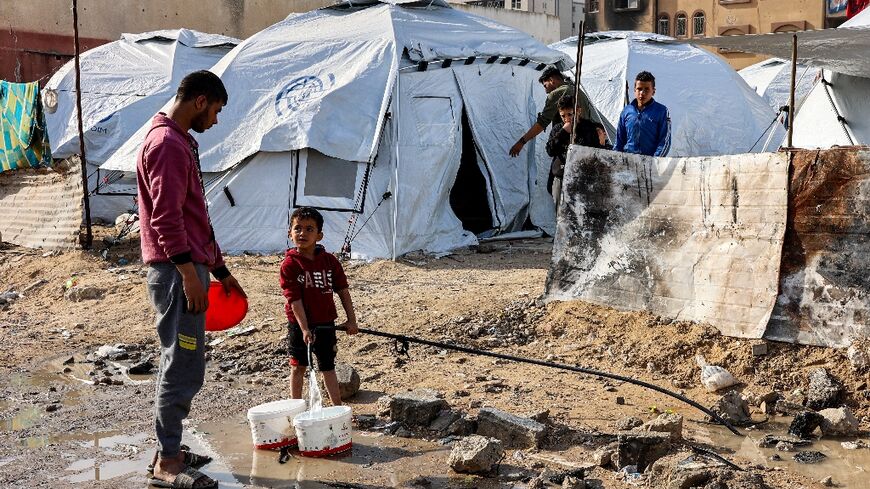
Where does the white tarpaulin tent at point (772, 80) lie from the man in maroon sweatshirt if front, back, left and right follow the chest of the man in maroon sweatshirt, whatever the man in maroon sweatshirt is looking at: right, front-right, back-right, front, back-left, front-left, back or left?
front-left

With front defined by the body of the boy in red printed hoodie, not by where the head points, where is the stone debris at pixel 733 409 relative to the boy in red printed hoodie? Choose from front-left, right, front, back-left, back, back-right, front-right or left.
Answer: left

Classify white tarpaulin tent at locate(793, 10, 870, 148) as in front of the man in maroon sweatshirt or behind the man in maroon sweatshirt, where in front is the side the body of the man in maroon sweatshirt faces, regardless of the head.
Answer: in front

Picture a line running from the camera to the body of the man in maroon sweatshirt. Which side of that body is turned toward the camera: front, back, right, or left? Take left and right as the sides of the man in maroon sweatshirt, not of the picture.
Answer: right

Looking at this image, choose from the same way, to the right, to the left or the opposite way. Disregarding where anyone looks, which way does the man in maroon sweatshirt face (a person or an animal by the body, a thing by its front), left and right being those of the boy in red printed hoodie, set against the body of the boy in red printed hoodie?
to the left

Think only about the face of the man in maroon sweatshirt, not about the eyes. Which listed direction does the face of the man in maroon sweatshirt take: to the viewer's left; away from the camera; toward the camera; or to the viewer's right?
to the viewer's right

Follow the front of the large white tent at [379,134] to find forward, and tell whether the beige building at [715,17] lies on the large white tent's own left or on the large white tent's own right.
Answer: on the large white tent's own left

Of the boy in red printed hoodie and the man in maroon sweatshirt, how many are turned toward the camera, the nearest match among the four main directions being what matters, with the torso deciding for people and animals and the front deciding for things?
1

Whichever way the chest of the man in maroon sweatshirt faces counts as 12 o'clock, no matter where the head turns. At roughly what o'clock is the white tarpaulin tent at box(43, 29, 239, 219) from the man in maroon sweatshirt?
The white tarpaulin tent is roughly at 9 o'clock from the man in maroon sweatshirt.

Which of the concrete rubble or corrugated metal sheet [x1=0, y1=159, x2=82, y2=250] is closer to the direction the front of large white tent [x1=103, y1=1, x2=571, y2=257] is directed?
the concrete rubble

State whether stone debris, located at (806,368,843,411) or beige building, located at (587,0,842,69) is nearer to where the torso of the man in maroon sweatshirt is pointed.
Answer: the stone debris

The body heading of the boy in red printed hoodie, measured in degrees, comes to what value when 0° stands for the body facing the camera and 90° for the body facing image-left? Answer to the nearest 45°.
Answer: approximately 0°

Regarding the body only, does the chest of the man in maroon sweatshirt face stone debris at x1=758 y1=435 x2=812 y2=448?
yes

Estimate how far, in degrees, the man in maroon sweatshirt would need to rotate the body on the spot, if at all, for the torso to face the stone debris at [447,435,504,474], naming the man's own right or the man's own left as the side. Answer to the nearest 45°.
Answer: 0° — they already face it

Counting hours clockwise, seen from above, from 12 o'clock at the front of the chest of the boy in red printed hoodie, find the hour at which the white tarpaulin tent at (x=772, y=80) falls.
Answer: The white tarpaulin tent is roughly at 7 o'clock from the boy in red printed hoodie.

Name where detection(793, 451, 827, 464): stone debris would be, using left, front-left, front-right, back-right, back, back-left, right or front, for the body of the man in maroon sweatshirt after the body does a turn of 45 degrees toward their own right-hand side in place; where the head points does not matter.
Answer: front-left

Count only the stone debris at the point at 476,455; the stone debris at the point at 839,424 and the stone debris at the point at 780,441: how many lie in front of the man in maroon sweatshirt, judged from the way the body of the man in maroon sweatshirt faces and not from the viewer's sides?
3
